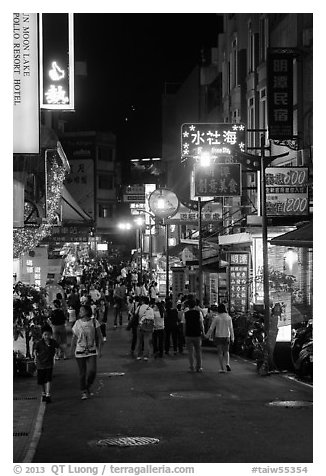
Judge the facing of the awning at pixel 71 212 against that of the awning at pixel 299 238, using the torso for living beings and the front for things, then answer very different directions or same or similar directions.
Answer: very different directions

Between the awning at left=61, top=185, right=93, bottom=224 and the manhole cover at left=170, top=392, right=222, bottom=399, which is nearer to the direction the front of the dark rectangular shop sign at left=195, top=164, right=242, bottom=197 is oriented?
the manhole cover

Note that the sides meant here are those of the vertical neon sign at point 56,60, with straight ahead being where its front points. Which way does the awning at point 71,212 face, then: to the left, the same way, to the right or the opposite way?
to the left

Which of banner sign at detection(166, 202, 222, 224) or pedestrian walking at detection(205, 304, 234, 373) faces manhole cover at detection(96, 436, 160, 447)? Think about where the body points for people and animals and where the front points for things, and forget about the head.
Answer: the banner sign

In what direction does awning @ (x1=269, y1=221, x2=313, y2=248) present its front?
to the viewer's left

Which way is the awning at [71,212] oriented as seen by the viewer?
to the viewer's right

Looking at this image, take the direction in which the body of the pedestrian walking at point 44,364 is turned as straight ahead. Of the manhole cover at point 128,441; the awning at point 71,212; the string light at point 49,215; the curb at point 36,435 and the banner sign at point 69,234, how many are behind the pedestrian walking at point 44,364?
3

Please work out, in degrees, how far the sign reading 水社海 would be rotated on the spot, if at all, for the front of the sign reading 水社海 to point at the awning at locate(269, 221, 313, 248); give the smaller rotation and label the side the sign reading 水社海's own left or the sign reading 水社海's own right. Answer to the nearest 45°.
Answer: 0° — it already faces it

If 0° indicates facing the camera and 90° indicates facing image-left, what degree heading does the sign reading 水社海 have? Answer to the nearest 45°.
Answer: approximately 0°
